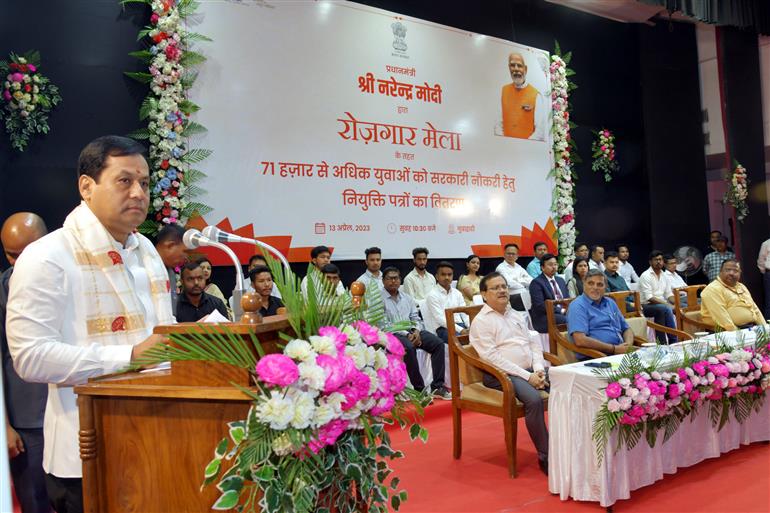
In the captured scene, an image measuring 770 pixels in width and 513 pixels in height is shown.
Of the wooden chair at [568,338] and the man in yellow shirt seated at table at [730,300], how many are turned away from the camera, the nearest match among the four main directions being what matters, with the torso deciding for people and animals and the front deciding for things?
0

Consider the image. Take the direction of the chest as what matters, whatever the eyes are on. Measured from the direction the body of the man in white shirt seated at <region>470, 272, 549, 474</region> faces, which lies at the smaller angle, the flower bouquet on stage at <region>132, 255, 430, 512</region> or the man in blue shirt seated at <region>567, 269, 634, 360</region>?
the flower bouquet on stage

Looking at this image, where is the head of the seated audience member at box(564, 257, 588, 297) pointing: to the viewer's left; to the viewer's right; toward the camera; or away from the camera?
toward the camera

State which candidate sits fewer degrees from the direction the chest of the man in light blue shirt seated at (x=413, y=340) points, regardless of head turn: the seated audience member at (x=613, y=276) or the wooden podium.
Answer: the wooden podium

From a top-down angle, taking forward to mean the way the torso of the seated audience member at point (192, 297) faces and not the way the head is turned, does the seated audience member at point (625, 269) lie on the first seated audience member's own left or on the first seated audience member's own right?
on the first seated audience member's own left

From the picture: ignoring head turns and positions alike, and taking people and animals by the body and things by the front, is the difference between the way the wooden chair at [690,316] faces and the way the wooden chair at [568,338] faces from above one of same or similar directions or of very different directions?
same or similar directions

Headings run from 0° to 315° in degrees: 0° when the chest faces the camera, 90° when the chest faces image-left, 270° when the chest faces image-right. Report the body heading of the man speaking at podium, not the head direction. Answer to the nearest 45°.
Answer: approximately 315°

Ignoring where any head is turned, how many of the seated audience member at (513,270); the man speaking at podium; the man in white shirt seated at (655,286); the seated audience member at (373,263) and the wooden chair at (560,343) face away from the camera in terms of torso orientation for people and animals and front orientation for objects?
0

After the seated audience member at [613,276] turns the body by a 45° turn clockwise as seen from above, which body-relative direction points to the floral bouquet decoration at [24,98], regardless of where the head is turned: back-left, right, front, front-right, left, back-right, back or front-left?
front-right

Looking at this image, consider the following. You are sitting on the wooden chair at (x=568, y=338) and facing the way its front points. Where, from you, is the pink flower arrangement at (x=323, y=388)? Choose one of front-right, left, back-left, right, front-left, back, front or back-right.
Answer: front-right

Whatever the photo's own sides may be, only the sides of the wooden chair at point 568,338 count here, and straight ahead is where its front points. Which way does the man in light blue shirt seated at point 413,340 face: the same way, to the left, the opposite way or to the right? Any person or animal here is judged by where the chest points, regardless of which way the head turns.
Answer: the same way

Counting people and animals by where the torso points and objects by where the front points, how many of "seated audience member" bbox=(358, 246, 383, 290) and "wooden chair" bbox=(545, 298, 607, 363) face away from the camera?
0

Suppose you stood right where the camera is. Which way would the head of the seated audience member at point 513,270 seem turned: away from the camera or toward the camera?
toward the camera

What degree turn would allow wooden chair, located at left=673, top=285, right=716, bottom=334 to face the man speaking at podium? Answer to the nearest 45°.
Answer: approximately 45° to its right

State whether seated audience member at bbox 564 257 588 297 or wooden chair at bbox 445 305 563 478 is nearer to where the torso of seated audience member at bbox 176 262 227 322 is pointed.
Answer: the wooden chair

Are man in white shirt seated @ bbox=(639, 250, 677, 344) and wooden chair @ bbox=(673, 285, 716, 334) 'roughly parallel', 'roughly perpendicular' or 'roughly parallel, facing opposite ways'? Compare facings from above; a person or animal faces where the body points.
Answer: roughly parallel

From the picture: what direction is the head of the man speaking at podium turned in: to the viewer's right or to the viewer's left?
to the viewer's right

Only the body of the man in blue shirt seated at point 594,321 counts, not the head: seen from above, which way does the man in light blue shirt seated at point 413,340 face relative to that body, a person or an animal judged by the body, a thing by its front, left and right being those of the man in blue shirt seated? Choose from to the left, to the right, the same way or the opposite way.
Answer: the same way
